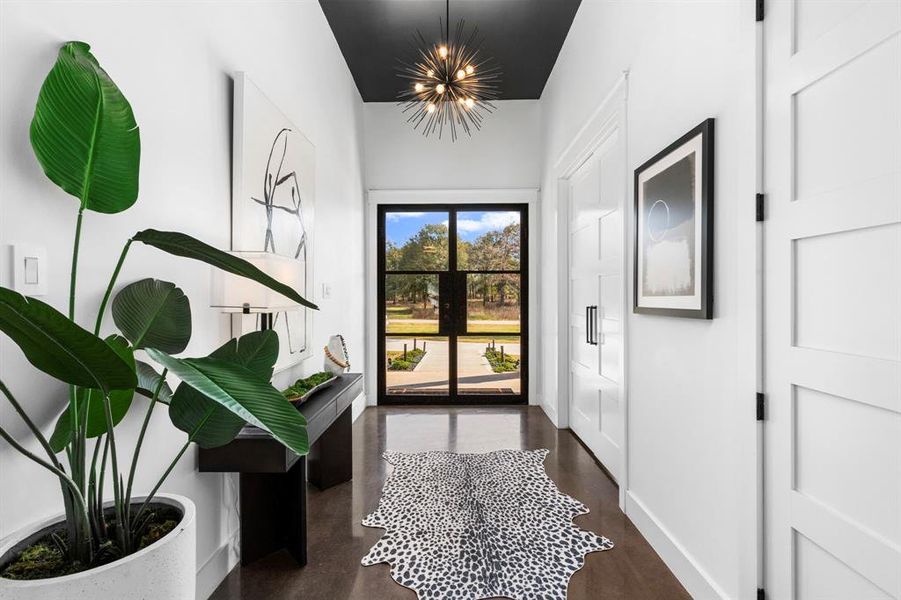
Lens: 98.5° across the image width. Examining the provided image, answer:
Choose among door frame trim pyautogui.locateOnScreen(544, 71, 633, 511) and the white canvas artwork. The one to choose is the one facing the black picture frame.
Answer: the white canvas artwork

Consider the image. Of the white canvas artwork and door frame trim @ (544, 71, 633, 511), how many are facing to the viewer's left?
1

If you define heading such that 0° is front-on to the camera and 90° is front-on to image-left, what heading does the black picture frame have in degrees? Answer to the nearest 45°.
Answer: approximately 45°

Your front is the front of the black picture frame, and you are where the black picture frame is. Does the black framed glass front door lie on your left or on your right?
on your right

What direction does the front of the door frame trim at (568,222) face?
to the viewer's left

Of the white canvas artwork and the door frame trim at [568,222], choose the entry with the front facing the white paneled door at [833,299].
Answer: the white canvas artwork

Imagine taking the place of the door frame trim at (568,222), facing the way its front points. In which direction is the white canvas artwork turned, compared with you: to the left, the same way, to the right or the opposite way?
the opposite way

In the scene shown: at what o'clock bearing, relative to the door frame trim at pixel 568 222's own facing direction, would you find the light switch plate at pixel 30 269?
The light switch plate is roughly at 10 o'clock from the door frame trim.

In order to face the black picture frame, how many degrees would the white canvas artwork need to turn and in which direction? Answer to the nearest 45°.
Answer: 0° — it already faces it

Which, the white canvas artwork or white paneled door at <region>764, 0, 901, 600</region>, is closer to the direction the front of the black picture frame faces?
the white canvas artwork
